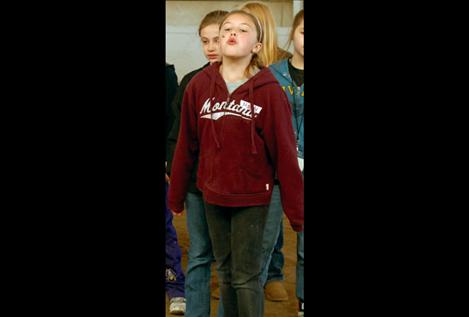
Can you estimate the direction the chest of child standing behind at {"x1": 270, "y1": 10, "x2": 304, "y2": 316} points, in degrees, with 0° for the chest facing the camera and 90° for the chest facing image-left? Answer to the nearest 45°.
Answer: approximately 0°

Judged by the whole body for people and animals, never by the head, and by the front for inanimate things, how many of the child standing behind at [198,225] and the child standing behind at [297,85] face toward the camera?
2

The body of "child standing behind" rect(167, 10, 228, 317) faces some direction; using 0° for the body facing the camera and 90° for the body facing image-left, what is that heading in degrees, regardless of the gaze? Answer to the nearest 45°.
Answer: approximately 0°
